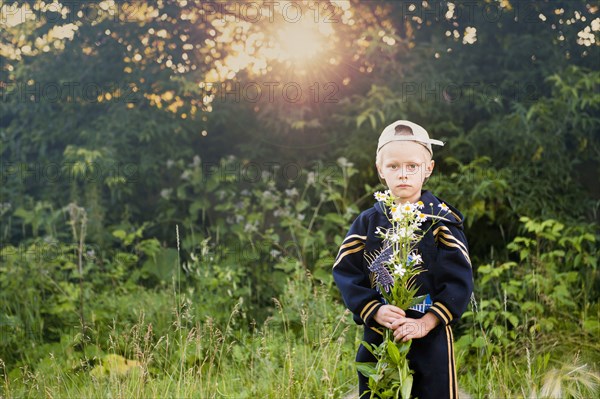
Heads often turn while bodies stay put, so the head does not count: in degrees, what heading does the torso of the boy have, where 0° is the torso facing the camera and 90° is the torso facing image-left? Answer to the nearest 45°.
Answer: approximately 0°
